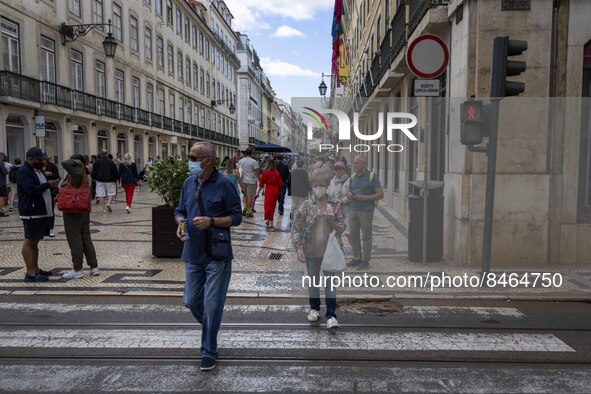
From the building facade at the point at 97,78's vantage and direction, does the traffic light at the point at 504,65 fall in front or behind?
in front

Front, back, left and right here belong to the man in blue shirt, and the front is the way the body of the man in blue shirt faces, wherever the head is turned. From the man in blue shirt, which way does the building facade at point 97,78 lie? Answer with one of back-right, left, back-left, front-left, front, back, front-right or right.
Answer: right

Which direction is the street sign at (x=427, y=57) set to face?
toward the camera

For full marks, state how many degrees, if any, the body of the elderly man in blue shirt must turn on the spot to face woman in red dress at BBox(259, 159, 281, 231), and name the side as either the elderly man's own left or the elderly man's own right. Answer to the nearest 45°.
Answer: approximately 135° to the elderly man's own right

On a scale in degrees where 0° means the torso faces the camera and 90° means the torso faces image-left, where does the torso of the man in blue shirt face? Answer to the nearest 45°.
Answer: approximately 45°

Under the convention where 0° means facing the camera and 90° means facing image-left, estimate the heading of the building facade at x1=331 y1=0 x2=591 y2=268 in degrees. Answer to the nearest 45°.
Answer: approximately 45°
